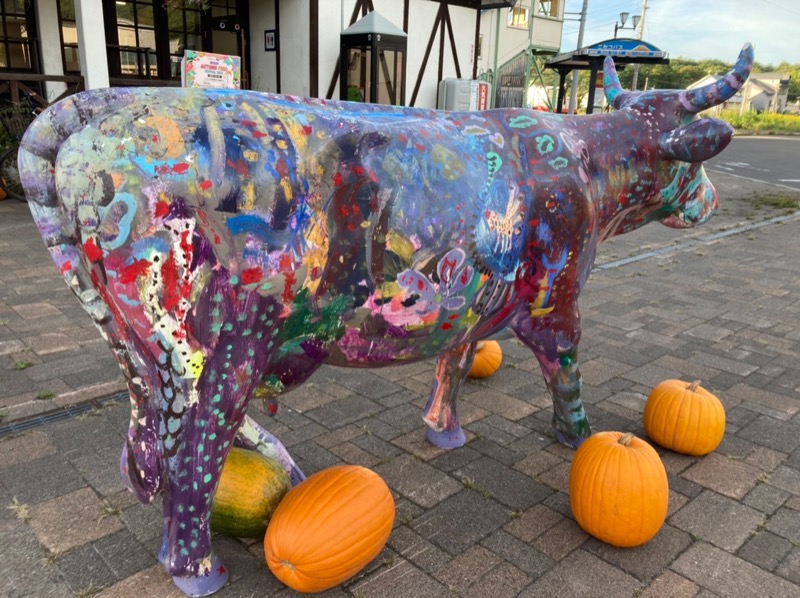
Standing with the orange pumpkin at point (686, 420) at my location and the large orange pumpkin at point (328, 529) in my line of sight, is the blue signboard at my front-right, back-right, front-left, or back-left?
back-right

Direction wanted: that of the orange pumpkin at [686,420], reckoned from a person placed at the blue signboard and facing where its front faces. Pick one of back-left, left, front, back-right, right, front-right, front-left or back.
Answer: front

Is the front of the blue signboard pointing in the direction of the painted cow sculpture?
yes

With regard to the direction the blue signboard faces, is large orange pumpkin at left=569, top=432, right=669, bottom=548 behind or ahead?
ahead

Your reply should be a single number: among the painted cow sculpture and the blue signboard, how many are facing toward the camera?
1

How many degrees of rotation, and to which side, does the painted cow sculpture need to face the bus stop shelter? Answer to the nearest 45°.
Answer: approximately 45° to its left

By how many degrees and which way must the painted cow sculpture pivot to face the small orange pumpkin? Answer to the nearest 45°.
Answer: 0° — it already faces it

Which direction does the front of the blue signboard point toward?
toward the camera

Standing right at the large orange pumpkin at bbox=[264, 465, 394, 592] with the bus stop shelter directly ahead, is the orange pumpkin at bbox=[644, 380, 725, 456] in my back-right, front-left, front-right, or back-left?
front-right

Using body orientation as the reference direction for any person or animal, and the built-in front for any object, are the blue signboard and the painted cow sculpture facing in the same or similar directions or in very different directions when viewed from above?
very different directions

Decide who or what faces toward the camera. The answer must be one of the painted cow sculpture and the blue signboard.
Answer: the blue signboard

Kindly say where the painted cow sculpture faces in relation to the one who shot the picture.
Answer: facing away from the viewer and to the right of the viewer

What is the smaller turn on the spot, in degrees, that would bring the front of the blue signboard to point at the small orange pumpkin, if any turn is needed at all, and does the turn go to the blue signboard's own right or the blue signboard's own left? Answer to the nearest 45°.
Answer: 0° — it already faces it

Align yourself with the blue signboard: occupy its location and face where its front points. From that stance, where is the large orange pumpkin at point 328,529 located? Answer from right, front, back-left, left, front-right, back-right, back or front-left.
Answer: front
